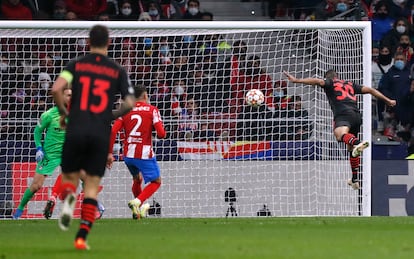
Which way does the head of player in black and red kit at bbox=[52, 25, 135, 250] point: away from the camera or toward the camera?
away from the camera

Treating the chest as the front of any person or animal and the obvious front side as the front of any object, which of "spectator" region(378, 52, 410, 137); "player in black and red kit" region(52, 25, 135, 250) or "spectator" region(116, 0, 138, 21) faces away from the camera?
the player in black and red kit

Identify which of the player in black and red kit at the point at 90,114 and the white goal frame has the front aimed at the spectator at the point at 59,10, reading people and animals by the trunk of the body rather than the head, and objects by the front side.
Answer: the player in black and red kit

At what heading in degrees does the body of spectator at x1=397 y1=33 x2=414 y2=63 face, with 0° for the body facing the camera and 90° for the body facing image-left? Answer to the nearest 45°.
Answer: approximately 0°

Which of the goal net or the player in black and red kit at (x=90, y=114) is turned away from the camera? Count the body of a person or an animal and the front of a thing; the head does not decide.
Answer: the player in black and red kit

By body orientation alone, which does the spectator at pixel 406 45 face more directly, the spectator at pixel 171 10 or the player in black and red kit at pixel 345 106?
the player in black and red kit
